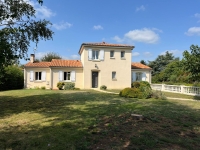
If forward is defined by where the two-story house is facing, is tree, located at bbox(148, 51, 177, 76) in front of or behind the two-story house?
behind

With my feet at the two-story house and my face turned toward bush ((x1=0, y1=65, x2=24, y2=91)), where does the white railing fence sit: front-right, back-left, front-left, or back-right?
back-left

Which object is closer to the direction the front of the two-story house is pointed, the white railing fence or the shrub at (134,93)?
the shrub

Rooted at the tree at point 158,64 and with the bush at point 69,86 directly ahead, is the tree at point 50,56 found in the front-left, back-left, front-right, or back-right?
front-right

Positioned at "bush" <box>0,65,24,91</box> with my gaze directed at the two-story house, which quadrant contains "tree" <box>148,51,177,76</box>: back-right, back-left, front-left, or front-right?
front-left

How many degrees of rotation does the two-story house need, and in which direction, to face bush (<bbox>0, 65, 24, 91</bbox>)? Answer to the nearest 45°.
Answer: approximately 90° to its right

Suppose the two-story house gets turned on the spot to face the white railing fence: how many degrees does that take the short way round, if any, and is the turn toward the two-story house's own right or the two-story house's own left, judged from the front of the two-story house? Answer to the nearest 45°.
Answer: approximately 45° to the two-story house's own left

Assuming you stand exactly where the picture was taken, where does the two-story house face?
facing the viewer

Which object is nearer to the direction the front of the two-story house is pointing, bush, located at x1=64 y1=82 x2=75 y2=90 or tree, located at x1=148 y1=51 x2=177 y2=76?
the bush

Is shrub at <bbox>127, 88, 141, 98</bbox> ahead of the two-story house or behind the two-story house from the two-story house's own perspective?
ahead

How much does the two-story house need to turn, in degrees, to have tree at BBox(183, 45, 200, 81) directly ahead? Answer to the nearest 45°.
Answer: approximately 45° to its left

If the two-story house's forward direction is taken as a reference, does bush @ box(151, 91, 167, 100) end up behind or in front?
in front

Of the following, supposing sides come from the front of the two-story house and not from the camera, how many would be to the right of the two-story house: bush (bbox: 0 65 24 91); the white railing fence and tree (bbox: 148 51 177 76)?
1
